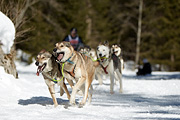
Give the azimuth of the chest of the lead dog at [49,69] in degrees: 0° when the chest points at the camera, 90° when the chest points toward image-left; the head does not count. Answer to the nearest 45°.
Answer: approximately 45°

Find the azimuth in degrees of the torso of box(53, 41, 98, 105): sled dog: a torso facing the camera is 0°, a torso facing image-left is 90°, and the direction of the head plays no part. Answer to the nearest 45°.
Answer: approximately 45°

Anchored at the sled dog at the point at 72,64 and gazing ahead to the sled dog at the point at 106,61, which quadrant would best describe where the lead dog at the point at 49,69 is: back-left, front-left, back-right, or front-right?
back-left

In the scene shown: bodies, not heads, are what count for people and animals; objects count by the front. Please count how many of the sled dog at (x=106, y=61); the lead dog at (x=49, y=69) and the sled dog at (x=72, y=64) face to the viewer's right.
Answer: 0

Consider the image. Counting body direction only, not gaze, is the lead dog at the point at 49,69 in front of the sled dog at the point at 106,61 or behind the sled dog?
in front

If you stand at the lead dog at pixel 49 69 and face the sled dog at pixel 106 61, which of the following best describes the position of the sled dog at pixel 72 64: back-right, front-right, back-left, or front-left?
front-right

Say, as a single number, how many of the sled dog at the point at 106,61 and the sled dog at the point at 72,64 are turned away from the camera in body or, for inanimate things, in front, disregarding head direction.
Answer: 0
